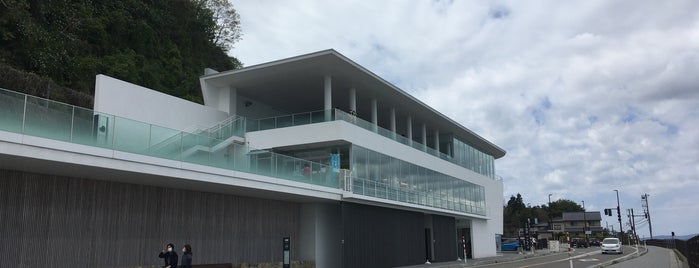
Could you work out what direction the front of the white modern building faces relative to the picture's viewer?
facing the viewer and to the right of the viewer
